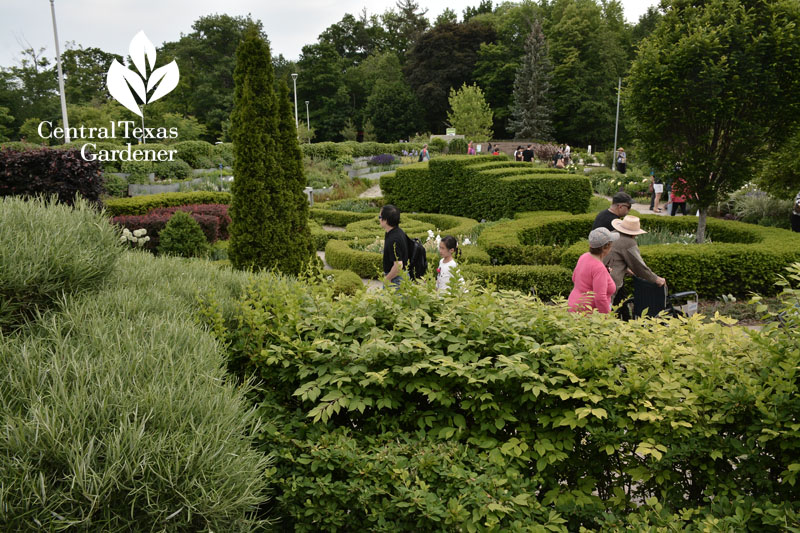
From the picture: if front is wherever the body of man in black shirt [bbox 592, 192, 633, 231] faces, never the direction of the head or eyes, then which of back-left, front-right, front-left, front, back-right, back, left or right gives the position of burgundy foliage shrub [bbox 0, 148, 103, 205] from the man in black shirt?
back

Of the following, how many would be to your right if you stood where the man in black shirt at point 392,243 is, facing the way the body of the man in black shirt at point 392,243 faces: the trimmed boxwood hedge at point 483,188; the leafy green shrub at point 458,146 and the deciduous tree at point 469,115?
3

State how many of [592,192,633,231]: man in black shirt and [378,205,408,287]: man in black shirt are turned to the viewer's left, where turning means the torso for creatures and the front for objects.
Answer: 1

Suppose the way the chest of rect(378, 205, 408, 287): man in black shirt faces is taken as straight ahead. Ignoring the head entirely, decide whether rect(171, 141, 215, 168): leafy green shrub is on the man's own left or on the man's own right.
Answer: on the man's own right

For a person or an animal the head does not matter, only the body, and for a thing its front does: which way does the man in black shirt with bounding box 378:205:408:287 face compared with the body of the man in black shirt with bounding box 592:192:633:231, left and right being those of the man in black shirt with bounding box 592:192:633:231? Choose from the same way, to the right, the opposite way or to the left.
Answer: the opposite way

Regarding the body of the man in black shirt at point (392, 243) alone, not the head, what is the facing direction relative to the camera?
to the viewer's left

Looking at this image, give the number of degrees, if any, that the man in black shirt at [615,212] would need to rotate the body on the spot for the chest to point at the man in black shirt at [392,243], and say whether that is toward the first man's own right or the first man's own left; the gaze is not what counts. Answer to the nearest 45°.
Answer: approximately 135° to the first man's own right

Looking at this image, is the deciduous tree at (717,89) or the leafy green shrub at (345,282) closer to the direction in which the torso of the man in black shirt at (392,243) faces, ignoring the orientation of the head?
the leafy green shrub

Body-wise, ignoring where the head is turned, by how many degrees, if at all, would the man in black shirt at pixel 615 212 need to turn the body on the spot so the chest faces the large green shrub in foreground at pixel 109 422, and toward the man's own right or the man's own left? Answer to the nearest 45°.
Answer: approximately 90° to the man's own right

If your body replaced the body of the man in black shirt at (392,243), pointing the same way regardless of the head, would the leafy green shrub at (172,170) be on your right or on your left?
on your right

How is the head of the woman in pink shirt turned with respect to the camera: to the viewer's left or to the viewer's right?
to the viewer's right
